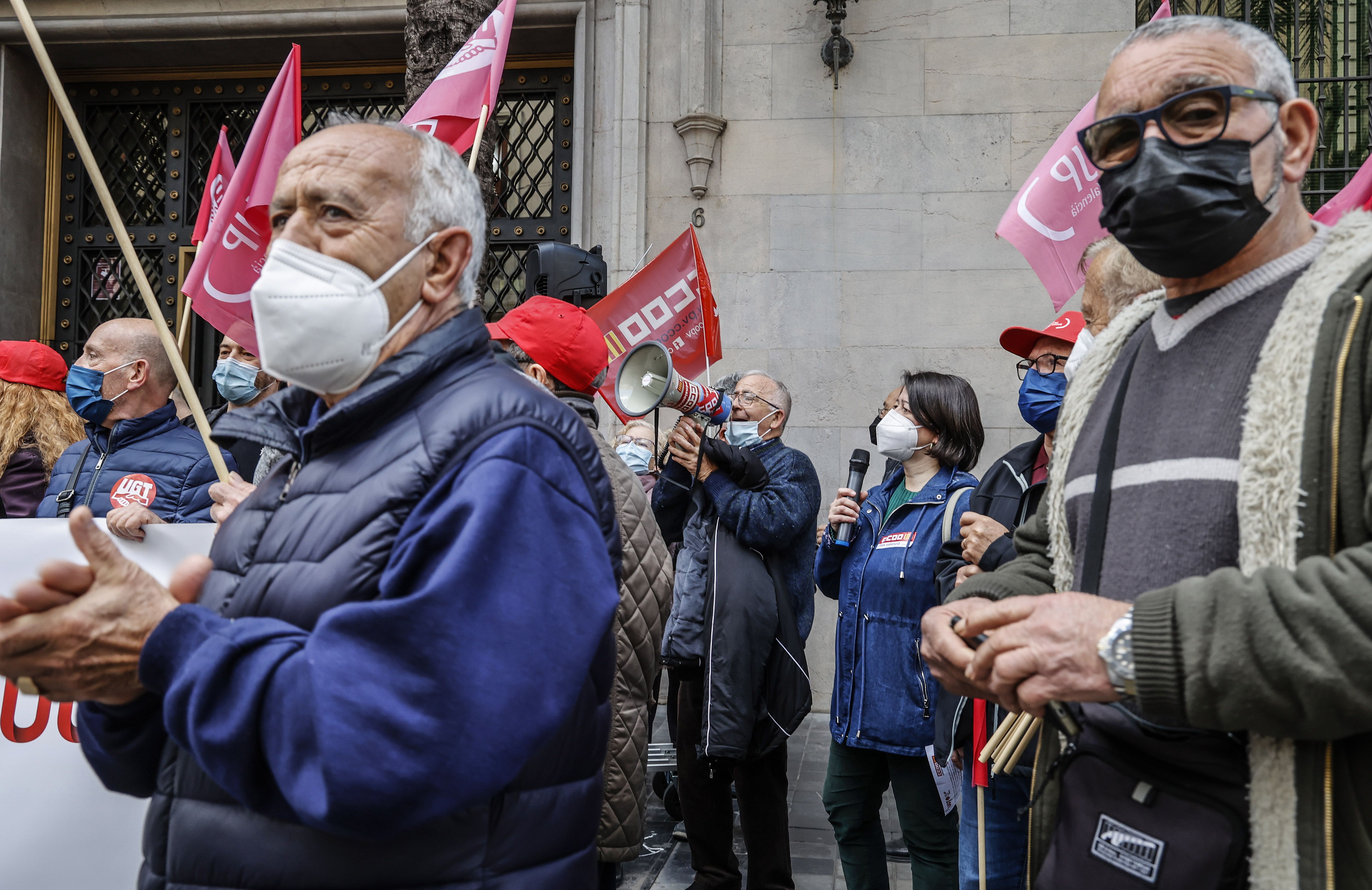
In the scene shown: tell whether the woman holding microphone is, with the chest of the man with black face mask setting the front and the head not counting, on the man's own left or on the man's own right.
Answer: on the man's own right

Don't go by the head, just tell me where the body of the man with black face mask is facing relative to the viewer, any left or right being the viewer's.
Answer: facing the viewer and to the left of the viewer

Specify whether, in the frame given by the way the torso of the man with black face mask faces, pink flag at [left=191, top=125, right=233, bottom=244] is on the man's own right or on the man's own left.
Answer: on the man's own right

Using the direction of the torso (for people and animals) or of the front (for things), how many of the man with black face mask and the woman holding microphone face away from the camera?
0

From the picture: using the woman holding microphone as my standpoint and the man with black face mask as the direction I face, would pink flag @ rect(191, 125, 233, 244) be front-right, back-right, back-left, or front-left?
back-right

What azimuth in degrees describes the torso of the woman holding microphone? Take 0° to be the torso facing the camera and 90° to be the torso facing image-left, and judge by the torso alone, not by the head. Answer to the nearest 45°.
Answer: approximately 45°

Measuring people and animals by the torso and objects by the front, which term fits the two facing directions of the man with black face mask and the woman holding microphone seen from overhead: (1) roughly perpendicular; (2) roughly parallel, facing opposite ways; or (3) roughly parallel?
roughly parallel

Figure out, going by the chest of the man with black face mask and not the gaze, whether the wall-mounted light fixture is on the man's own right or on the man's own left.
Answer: on the man's own right

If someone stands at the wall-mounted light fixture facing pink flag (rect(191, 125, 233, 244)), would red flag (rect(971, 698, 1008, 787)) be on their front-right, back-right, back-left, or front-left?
front-left

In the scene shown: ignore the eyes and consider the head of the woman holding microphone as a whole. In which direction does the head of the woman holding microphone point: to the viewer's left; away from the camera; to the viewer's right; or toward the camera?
to the viewer's left
